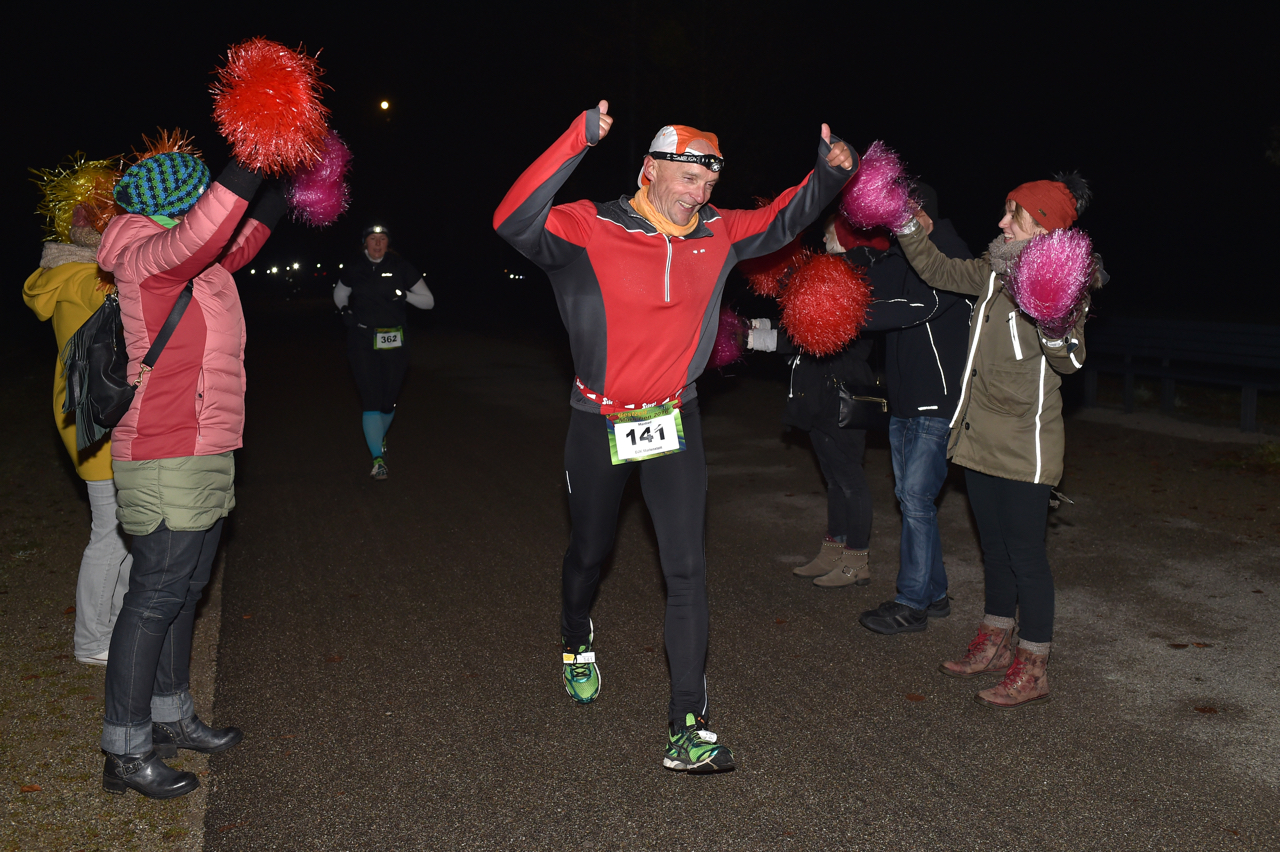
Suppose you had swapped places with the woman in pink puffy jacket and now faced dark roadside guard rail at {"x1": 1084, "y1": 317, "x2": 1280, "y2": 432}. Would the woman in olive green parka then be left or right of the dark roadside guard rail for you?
right

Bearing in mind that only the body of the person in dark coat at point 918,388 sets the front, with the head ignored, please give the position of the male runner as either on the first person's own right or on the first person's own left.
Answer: on the first person's own left

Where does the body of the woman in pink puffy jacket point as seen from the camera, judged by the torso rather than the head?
to the viewer's right

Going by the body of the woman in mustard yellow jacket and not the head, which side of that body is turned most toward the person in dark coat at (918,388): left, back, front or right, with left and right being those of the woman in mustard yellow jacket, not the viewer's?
front

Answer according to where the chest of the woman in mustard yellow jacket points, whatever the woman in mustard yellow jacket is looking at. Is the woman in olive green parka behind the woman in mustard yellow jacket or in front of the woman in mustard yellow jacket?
in front

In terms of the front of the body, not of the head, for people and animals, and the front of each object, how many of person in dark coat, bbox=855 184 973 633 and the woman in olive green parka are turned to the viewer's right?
0

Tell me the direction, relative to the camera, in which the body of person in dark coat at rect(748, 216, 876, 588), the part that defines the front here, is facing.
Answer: to the viewer's left

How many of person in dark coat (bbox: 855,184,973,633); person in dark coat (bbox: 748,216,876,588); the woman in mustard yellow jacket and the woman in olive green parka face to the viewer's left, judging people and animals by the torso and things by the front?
3

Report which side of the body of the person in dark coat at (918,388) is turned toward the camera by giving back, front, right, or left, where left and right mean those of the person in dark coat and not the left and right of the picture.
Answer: left

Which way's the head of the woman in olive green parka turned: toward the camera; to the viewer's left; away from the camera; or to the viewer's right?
to the viewer's left

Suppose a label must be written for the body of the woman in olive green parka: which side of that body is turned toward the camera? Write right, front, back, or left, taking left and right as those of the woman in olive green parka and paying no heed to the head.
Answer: left

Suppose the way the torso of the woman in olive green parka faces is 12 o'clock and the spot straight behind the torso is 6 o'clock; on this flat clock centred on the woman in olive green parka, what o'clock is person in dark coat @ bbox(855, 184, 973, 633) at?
The person in dark coat is roughly at 2 o'clock from the woman in olive green parka.

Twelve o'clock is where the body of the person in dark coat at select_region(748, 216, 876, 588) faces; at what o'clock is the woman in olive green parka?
The woman in olive green parka is roughly at 8 o'clock from the person in dark coat.

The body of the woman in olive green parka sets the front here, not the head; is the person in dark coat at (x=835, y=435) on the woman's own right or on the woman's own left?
on the woman's own right

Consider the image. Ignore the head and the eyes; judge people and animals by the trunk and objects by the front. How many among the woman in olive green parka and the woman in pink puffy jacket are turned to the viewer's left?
1
